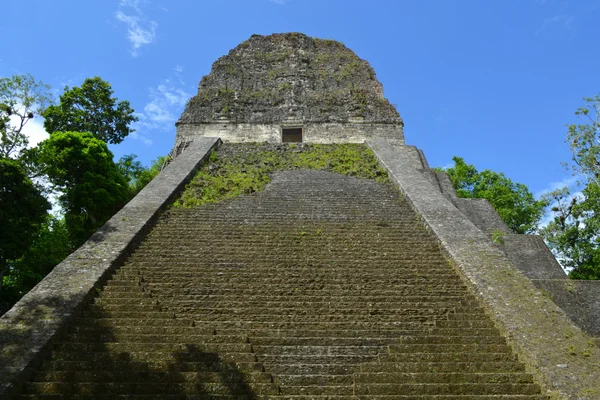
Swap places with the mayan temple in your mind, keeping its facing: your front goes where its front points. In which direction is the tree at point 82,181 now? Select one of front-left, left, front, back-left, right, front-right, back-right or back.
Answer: back-right

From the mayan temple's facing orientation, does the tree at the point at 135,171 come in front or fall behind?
behind

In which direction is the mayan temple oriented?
toward the camera

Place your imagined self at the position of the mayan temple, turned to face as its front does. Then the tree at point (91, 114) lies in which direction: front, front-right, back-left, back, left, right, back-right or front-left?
back-right

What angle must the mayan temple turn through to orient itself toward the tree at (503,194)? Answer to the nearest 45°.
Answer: approximately 135° to its left

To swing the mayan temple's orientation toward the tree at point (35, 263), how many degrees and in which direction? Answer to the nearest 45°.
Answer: approximately 135° to its right

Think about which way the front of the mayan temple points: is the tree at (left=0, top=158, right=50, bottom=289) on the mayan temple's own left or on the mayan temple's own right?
on the mayan temple's own right
